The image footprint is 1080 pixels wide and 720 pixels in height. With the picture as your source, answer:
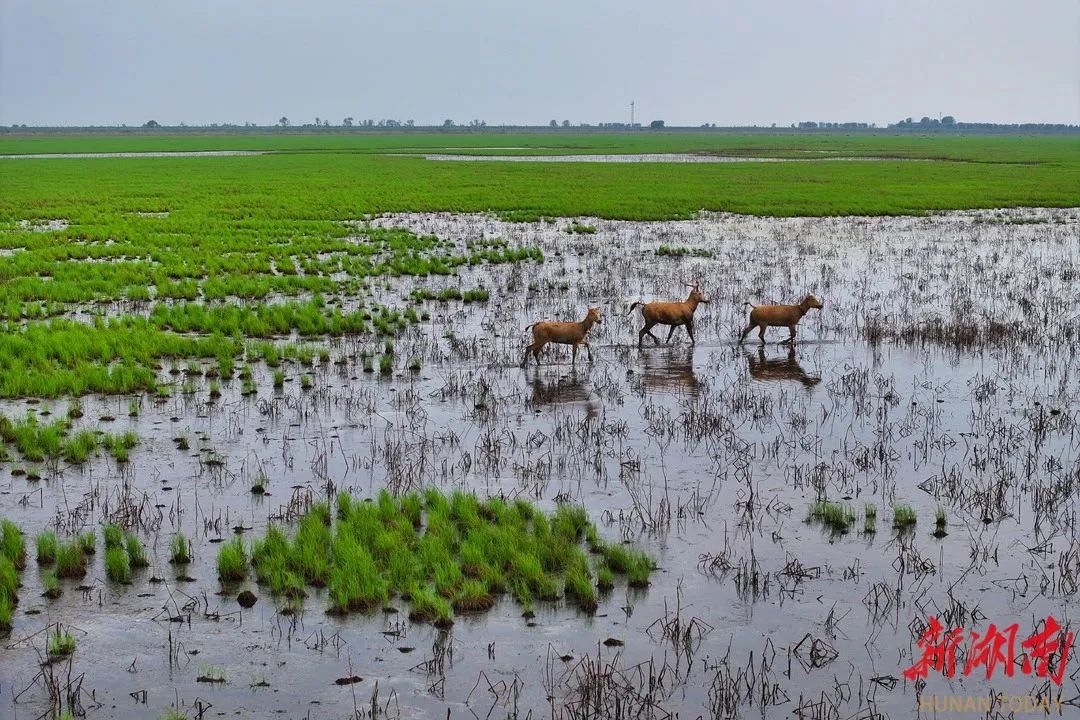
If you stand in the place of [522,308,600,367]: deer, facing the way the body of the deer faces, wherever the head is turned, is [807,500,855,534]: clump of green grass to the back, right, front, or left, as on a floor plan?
right

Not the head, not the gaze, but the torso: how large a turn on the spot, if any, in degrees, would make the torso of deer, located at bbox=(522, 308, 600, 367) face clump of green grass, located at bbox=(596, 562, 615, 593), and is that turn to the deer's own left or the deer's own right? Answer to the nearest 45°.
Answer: approximately 90° to the deer's own right

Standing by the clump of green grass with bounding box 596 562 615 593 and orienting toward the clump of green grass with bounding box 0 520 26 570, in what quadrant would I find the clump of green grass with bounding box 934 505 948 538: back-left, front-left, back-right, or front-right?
back-right

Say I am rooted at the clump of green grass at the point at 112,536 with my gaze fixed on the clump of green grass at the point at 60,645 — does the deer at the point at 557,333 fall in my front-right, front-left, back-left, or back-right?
back-left

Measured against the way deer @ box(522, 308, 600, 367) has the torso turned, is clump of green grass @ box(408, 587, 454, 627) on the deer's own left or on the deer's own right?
on the deer's own right

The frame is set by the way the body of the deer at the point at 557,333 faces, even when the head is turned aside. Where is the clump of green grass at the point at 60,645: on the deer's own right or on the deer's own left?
on the deer's own right

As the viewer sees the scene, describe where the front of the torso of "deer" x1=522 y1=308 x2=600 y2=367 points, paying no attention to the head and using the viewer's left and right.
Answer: facing to the right of the viewer

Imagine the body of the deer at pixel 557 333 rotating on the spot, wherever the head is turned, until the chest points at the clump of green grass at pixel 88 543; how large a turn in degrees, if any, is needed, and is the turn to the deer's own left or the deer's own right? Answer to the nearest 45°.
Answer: approximately 135° to the deer's own right

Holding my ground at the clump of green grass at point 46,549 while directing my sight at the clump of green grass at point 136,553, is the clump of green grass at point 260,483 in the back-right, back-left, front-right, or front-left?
front-left

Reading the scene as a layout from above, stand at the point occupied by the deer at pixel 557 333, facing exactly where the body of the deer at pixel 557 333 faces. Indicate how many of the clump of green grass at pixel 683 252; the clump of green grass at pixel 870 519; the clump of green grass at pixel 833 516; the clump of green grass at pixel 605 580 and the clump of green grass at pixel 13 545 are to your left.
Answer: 1

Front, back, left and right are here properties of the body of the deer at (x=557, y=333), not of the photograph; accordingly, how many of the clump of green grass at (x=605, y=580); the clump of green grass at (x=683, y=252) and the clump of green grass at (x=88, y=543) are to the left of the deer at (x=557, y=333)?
1

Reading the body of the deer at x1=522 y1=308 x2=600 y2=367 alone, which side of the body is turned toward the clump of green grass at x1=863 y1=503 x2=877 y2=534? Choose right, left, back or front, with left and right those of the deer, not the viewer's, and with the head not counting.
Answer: right

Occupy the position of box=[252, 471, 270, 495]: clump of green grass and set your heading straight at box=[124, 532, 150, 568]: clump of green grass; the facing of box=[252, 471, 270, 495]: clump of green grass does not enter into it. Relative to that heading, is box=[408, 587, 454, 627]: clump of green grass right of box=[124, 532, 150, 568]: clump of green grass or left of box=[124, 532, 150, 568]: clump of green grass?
left
